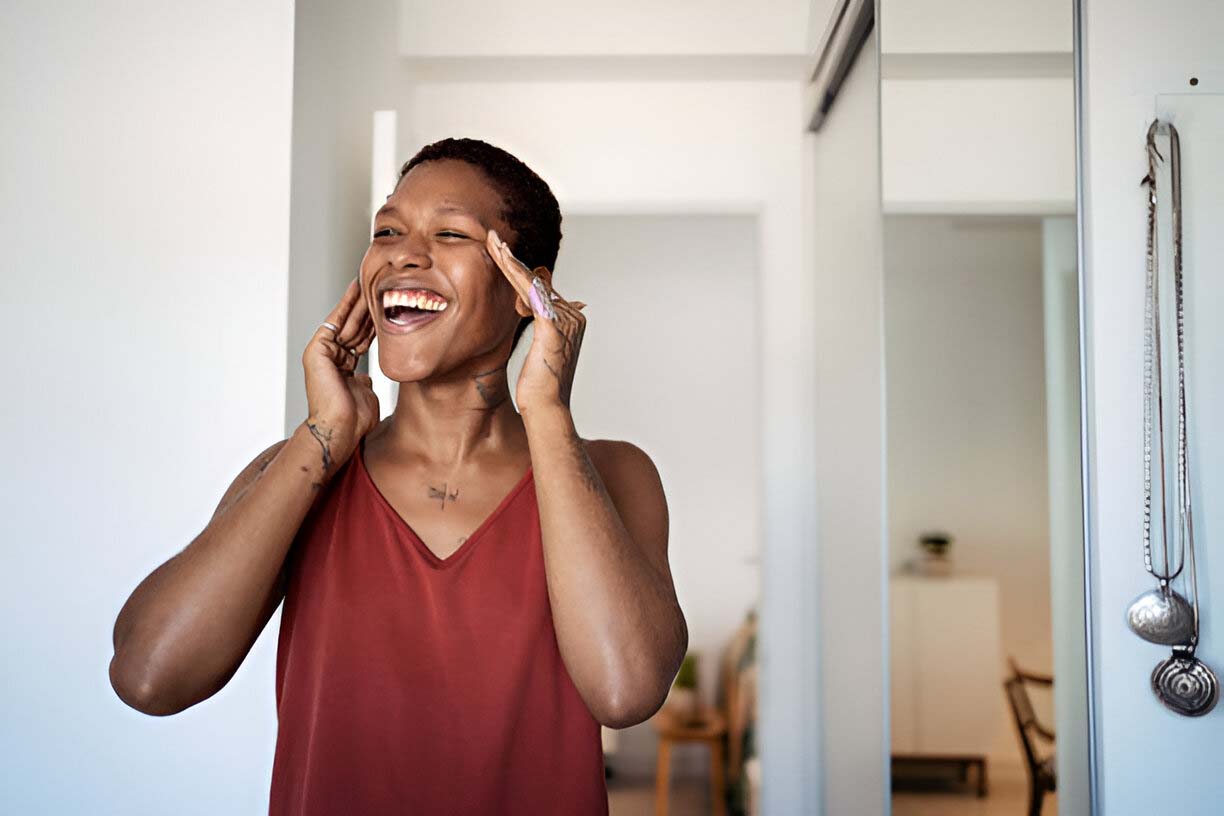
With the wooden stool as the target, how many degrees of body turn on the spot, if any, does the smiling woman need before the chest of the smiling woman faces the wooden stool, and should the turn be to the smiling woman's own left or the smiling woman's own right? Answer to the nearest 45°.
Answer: approximately 180°

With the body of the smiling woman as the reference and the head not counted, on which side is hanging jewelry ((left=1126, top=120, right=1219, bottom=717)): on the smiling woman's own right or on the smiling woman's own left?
on the smiling woman's own left

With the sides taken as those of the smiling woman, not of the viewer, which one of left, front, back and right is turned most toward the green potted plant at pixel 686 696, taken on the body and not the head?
back

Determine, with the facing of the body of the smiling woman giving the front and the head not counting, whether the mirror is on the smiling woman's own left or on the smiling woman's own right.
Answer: on the smiling woman's own left

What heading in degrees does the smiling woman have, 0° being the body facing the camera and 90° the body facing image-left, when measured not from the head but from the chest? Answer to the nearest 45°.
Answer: approximately 0°
